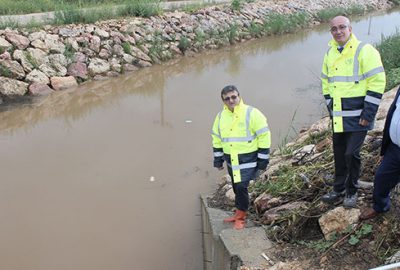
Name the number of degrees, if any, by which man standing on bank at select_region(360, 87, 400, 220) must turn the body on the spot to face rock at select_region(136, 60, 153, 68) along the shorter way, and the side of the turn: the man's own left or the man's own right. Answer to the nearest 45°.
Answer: approximately 90° to the man's own right

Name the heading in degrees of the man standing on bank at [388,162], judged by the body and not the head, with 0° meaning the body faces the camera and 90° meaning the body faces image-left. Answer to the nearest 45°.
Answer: approximately 45°

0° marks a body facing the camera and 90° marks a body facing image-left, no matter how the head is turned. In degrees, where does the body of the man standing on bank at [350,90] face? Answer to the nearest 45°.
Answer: approximately 45°

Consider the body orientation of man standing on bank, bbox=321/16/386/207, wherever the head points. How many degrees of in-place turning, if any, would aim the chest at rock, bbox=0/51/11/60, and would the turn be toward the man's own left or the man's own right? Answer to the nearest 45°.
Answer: approximately 90° to the man's own right

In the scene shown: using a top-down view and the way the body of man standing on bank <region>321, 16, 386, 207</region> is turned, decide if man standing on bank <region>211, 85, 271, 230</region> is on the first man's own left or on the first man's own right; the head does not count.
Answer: on the first man's own right
